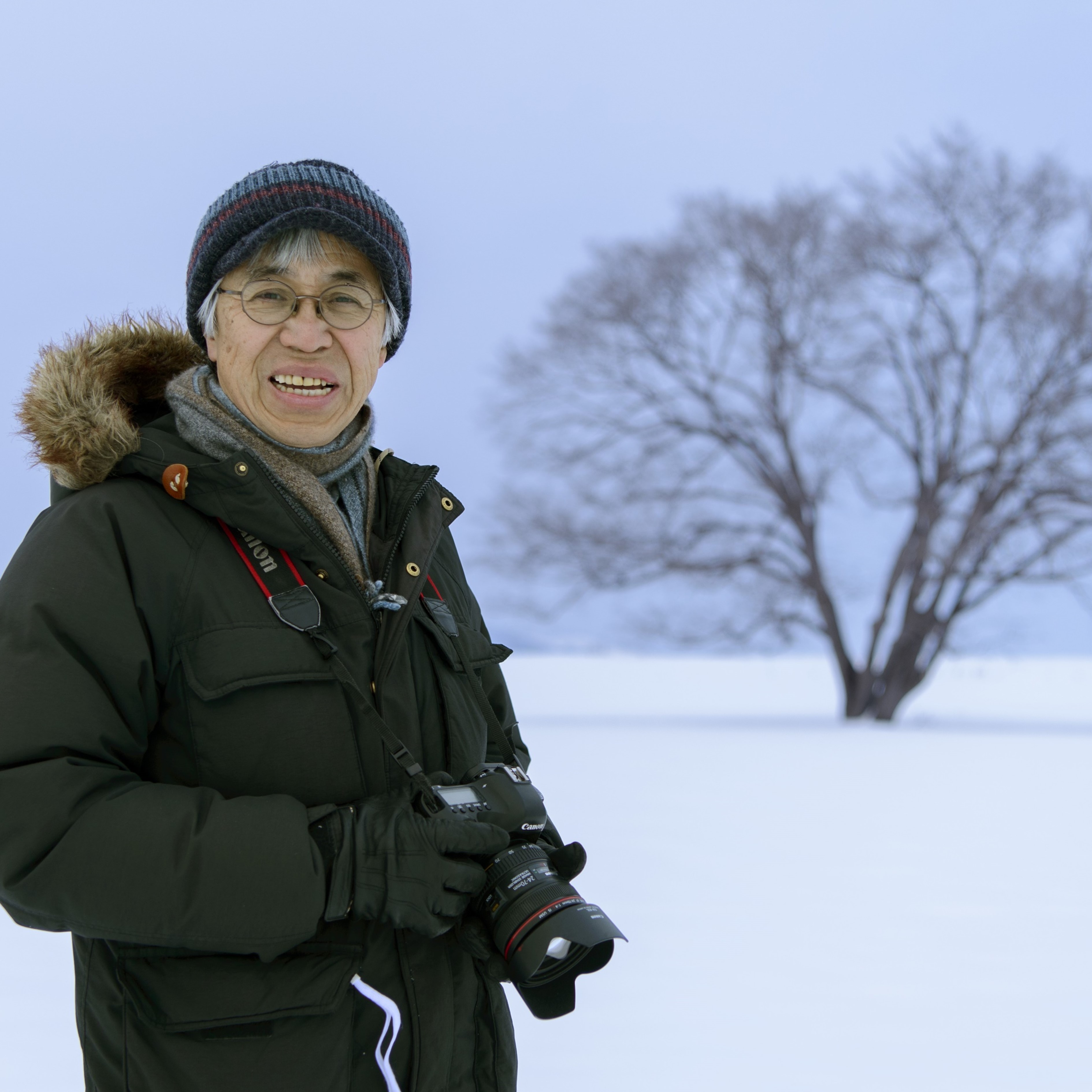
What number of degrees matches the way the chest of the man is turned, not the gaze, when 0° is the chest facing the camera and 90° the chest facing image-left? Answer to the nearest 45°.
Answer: approximately 315°
